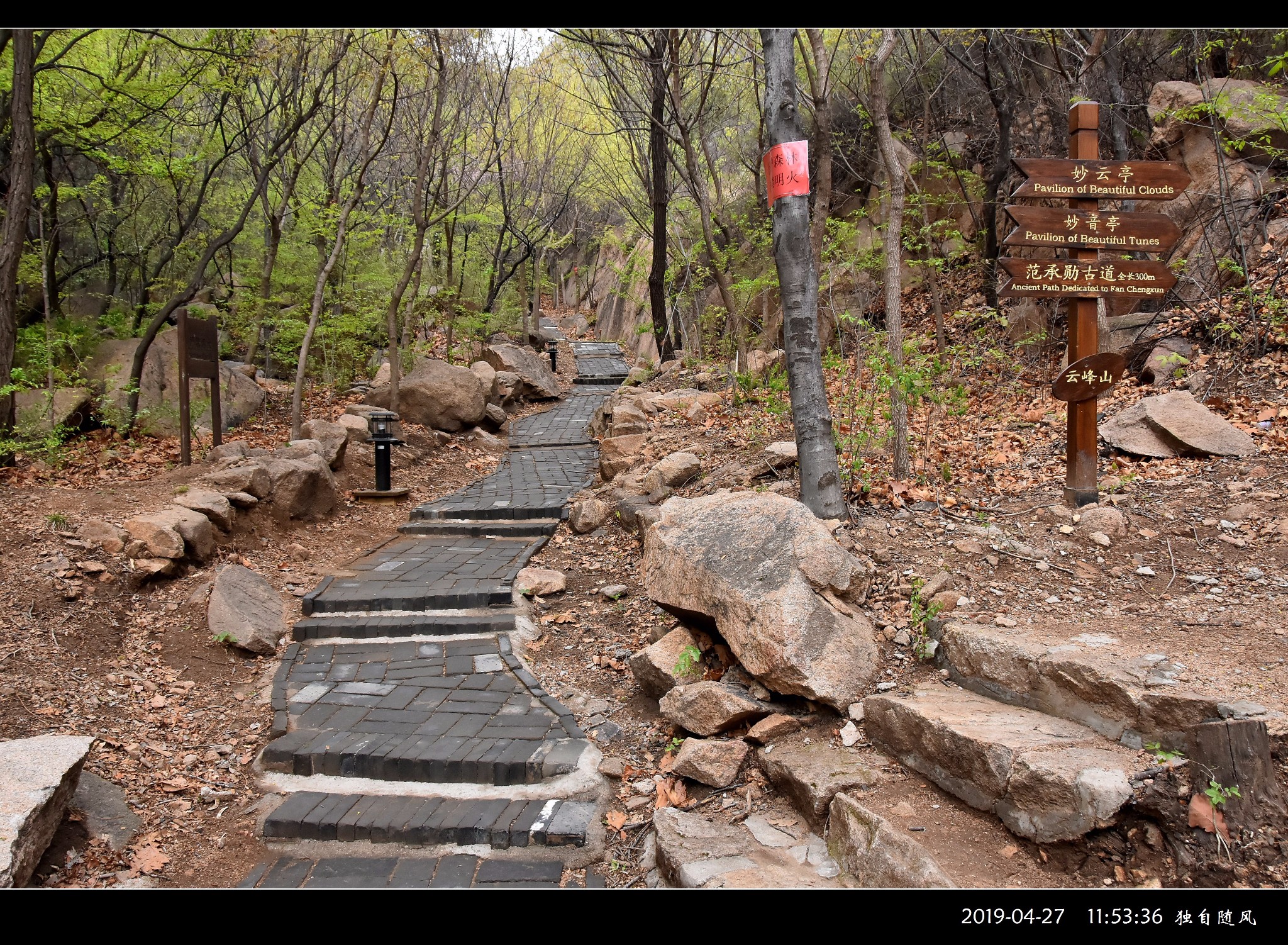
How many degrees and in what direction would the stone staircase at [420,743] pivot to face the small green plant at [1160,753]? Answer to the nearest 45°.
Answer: approximately 45° to its left

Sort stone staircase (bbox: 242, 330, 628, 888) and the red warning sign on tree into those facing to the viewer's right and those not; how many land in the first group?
0

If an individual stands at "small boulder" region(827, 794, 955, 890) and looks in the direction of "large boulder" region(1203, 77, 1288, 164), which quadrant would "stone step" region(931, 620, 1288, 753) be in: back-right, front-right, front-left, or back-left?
front-right

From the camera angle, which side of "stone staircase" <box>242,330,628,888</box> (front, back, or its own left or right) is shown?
front

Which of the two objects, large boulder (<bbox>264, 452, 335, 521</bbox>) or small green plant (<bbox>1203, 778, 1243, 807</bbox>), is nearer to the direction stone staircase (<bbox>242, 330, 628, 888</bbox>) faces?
the small green plant

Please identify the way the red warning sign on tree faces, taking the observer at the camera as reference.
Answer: facing the viewer and to the left of the viewer

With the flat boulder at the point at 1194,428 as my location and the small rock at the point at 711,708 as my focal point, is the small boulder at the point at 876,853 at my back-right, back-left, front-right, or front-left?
front-left

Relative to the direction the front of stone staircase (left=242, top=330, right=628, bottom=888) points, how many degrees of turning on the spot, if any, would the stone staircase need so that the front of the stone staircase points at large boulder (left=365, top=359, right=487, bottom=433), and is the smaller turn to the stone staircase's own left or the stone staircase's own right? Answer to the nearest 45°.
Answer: approximately 180°

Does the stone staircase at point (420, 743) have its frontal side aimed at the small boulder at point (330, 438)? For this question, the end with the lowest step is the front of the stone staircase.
no

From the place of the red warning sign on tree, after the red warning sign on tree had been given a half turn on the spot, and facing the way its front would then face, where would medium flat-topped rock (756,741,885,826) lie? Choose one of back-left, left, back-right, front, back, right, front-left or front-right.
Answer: back-right

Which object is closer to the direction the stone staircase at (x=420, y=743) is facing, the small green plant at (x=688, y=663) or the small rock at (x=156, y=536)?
the small green plant

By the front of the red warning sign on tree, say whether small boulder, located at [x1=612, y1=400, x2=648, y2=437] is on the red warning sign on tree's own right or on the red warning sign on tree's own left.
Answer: on the red warning sign on tree's own right

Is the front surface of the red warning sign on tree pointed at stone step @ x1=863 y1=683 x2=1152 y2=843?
no

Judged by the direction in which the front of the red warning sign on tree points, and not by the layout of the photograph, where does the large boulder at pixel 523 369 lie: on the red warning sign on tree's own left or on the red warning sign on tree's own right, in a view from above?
on the red warning sign on tree's own right
